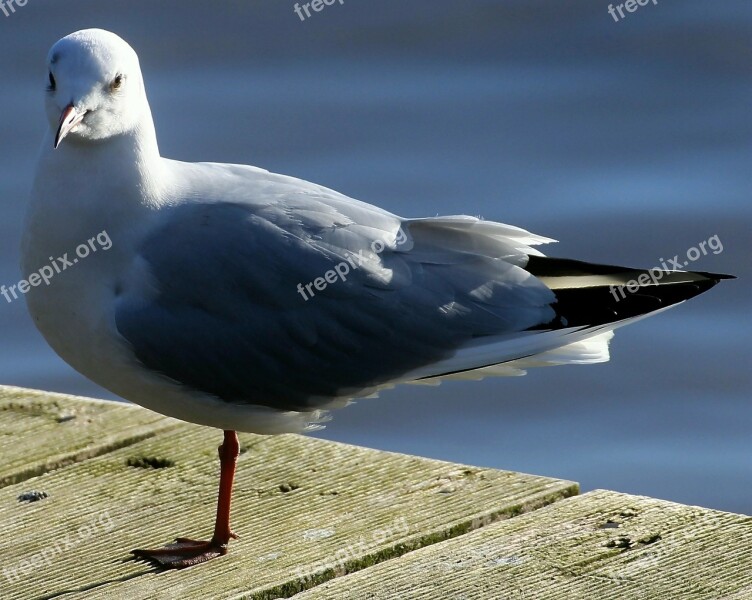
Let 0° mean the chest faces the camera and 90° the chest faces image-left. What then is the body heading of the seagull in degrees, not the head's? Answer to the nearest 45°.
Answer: approximately 90°
